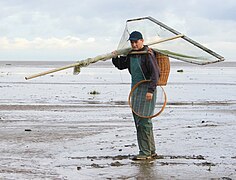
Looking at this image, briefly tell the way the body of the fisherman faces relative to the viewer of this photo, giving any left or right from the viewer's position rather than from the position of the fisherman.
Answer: facing the viewer and to the left of the viewer
